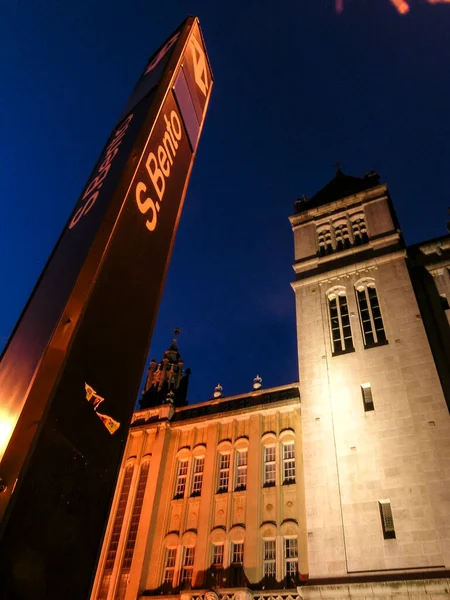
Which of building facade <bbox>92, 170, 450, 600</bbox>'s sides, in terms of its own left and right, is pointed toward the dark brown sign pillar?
front

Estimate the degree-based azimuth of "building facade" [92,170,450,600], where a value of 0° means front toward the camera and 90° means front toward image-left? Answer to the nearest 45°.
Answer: approximately 0°
